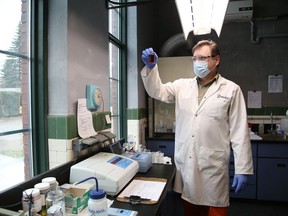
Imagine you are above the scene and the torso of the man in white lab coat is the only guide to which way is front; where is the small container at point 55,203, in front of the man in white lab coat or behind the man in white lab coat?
in front

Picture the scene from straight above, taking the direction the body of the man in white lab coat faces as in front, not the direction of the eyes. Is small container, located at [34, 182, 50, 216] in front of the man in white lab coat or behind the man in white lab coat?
in front

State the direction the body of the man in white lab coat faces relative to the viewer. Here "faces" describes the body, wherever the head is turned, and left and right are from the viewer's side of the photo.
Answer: facing the viewer and to the left of the viewer

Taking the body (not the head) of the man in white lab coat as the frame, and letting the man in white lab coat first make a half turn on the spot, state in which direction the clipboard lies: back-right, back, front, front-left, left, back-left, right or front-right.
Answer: back

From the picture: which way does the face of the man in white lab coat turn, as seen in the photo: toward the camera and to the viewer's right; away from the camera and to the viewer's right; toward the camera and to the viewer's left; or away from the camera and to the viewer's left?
toward the camera and to the viewer's left

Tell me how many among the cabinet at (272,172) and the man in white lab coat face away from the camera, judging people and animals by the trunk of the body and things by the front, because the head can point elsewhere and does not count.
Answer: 0

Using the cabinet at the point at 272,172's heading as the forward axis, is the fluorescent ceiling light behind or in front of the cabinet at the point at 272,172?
in front

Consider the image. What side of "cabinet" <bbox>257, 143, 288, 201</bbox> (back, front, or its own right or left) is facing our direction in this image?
front

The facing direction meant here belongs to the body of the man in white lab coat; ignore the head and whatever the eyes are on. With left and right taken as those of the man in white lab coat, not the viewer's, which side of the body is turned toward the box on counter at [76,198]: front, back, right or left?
front

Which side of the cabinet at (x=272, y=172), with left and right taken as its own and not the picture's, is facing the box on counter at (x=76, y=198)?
front

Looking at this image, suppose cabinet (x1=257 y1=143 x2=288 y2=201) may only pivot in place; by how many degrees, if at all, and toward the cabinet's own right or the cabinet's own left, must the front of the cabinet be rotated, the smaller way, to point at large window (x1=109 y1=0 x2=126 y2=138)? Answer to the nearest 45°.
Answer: approximately 45° to the cabinet's own right
